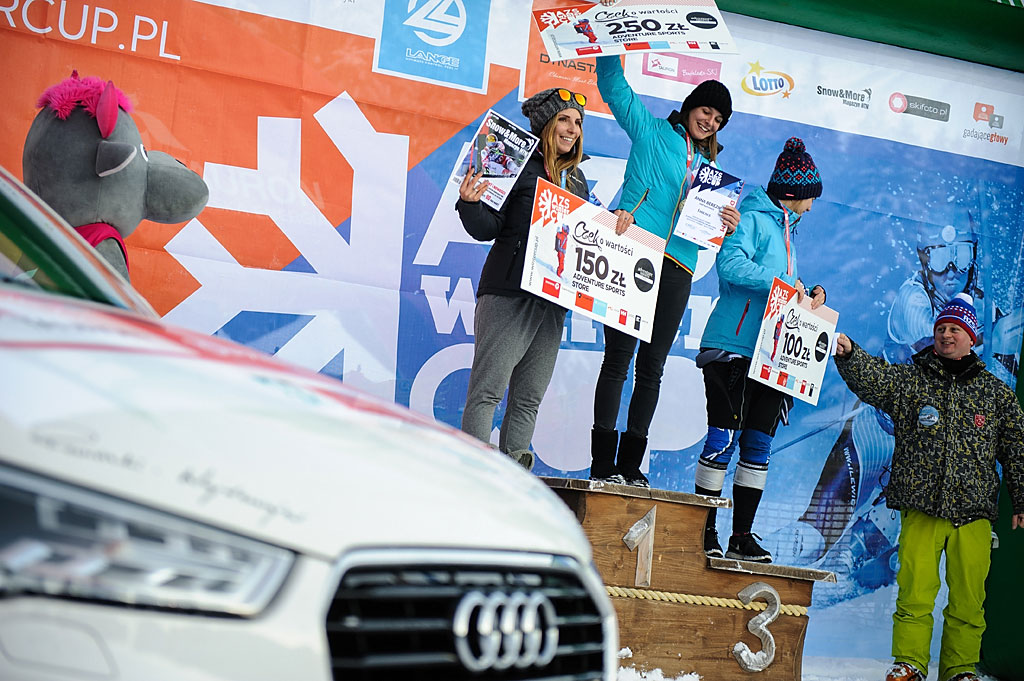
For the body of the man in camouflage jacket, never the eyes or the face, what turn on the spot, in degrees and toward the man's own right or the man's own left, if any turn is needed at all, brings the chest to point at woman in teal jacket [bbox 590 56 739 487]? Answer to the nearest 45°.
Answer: approximately 45° to the man's own right

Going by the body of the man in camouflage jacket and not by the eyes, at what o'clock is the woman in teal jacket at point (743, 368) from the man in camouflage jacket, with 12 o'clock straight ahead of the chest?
The woman in teal jacket is roughly at 2 o'clock from the man in camouflage jacket.

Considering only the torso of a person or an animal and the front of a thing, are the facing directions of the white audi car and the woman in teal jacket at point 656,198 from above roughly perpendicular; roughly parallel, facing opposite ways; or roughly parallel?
roughly parallel

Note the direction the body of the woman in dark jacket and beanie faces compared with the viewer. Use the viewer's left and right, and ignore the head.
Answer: facing the viewer and to the right of the viewer

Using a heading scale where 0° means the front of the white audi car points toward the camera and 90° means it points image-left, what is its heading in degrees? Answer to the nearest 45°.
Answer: approximately 315°

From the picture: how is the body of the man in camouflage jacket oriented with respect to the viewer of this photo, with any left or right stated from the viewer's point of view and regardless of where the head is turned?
facing the viewer

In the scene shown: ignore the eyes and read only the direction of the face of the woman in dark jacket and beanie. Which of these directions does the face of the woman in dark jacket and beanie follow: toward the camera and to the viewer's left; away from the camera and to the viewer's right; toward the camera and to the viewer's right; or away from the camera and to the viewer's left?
toward the camera and to the viewer's right

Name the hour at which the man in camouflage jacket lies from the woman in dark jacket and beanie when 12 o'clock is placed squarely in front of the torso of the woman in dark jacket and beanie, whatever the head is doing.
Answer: The man in camouflage jacket is roughly at 10 o'clock from the woman in dark jacket and beanie.

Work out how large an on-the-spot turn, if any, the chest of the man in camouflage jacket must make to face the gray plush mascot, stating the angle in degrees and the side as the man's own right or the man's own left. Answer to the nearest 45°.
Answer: approximately 45° to the man's own right

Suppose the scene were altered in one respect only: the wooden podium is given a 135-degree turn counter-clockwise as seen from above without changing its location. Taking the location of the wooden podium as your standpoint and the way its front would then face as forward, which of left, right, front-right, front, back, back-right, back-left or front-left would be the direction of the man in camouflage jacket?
front

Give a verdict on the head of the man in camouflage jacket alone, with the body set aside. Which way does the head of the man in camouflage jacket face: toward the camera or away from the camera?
toward the camera

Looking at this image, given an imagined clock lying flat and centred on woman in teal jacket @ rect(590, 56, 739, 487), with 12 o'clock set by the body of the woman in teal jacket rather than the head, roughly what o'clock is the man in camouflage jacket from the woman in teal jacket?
The man in camouflage jacket is roughly at 10 o'clock from the woman in teal jacket.
